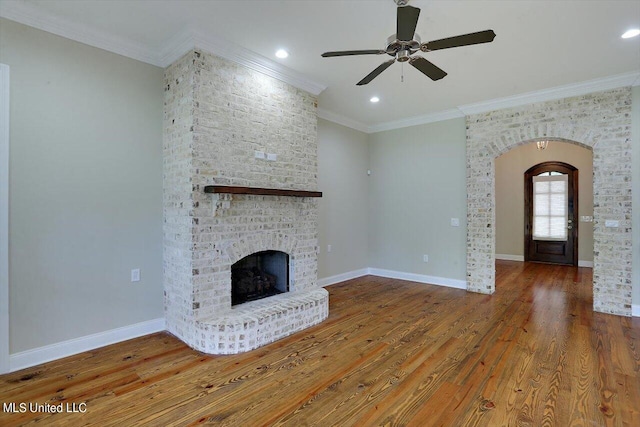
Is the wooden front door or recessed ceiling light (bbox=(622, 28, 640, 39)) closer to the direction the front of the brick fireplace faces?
the recessed ceiling light

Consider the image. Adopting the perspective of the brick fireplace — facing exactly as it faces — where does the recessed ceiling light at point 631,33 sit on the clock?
The recessed ceiling light is roughly at 11 o'clock from the brick fireplace.

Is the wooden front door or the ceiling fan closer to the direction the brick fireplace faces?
the ceiling fan

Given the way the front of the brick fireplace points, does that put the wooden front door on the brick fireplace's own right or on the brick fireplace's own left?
on the brick fireplace's own left

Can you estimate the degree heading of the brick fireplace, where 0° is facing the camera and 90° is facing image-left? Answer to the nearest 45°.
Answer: approximately 315°
